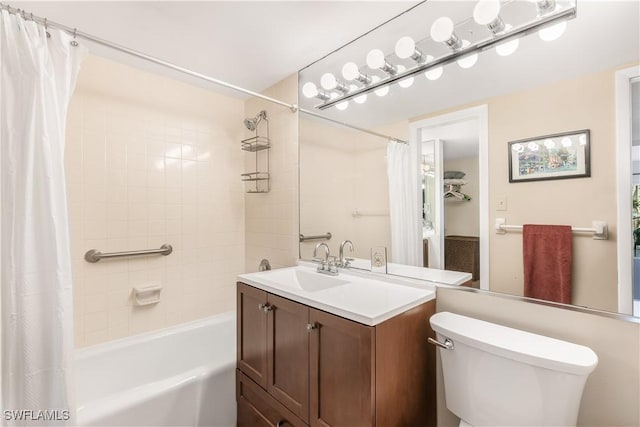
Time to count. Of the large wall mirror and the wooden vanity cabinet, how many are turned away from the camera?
0

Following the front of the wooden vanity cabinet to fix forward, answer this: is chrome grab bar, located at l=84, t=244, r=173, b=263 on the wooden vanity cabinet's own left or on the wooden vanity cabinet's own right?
on the wooden vanity cabinet's own right

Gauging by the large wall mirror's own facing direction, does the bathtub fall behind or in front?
in front

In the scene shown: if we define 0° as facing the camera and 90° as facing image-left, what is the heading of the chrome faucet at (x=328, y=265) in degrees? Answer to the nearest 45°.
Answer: approximately 45°

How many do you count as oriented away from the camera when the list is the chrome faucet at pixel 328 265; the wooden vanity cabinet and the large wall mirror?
0

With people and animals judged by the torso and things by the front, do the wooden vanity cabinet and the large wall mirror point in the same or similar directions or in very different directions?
same or similar directions

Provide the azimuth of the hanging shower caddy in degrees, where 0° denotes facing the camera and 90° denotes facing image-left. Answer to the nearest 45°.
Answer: approximately 45°

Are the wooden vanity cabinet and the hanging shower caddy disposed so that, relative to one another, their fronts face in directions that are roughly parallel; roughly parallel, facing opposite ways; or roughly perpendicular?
roughly parallel

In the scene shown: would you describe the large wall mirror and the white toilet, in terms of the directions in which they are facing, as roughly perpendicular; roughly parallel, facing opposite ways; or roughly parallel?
roughly parallel

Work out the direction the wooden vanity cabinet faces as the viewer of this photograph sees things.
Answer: facing the viewer and to the left of the viewer
